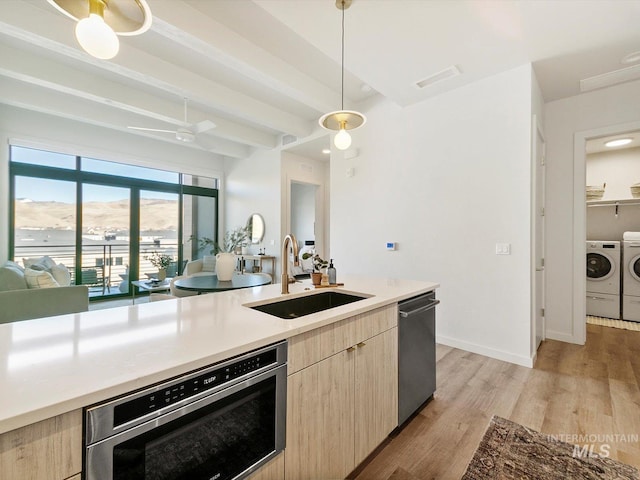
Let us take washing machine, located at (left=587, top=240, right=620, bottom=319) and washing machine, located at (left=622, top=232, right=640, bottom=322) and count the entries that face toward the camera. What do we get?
2

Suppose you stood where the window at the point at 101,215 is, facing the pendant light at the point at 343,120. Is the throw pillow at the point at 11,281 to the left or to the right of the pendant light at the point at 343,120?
right

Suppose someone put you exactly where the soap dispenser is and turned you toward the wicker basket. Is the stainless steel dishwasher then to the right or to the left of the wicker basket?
right

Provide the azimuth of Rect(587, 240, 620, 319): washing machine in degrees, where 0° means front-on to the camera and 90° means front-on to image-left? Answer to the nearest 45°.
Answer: approximately 0°

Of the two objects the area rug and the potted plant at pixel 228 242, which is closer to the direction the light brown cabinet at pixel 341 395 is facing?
the area rug

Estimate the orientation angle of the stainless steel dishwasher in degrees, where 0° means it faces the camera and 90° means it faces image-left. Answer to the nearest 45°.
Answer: approximately 315°

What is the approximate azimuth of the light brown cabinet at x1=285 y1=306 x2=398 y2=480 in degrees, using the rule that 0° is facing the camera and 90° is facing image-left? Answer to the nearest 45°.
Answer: approximately 315°

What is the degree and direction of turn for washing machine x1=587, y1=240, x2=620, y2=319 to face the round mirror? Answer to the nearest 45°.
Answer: approximately 45° to its right

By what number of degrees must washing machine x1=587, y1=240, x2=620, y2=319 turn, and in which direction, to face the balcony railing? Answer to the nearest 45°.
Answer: approximately 45° to its right

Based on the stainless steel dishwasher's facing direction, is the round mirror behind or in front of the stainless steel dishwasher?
behind
